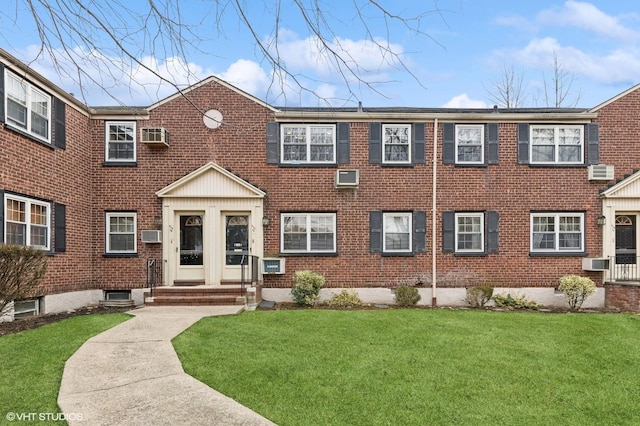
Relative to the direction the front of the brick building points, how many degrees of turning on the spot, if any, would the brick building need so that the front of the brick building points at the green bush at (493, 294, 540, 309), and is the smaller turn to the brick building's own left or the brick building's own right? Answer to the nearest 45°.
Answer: approximately 90° to the brick building's own left

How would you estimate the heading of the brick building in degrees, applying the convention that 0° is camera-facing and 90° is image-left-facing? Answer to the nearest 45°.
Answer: approximately 0°

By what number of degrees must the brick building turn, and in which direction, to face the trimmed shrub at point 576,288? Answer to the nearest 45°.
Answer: approximately 90° to its left
